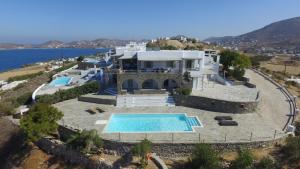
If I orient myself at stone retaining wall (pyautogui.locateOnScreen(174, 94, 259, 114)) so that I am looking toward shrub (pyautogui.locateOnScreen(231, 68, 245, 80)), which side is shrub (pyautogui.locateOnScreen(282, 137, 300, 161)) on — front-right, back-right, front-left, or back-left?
back-right

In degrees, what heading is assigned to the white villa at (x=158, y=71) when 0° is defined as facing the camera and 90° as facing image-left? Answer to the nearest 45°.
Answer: approximately 0°

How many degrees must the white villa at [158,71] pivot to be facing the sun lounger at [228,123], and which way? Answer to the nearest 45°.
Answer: approximately 45° to its left

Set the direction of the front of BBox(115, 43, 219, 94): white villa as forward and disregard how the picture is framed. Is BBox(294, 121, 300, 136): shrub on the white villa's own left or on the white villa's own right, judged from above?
on the white villa's own left

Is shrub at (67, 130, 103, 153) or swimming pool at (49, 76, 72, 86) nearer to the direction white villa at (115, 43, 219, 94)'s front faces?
the shrub

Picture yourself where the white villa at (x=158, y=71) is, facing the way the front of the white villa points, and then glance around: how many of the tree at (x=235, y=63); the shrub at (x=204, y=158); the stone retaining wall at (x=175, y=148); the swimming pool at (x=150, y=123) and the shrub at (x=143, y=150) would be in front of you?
4

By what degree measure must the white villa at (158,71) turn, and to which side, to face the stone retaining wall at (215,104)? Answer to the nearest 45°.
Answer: approximately 45° to its left

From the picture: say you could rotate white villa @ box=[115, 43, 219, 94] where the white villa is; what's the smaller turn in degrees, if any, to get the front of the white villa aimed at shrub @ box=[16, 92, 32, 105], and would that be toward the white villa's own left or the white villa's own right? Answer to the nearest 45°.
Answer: approximately 90° to the white villa's own right

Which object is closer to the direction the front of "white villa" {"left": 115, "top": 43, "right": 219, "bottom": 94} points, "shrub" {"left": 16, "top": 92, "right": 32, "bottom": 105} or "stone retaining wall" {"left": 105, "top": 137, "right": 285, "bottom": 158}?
the stone retaining wall
